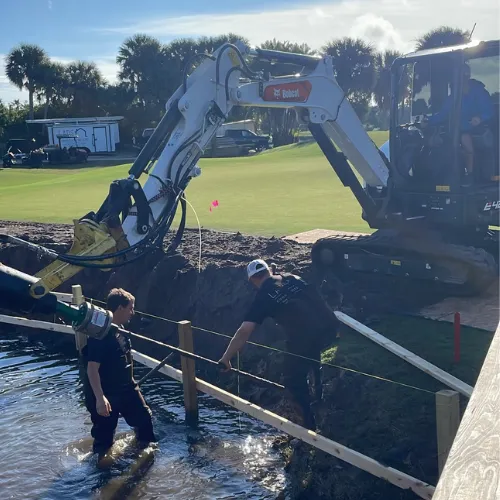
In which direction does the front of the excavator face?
to the viewer's left

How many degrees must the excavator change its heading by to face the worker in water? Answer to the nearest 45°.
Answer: approximately 45° to its left

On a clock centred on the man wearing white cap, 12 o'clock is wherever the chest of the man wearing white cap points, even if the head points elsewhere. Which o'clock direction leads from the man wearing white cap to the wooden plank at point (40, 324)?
The wooden plank is roughly at 12 o'clock from the man wearing white cap.

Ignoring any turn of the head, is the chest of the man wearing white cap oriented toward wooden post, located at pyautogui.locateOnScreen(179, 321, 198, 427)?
yes

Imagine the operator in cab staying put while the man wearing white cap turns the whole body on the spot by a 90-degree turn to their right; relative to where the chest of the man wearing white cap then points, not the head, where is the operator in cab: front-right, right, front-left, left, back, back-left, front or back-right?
front

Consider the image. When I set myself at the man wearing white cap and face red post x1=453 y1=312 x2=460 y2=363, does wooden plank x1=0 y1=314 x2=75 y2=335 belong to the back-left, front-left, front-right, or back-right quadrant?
back-left

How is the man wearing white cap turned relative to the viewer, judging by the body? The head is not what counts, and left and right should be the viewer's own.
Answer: facing away from the viewer and to the left of the viewer

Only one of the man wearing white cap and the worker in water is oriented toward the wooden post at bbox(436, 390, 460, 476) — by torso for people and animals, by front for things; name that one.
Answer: the worker in water

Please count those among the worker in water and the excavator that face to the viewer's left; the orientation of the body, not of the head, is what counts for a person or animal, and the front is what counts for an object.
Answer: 1

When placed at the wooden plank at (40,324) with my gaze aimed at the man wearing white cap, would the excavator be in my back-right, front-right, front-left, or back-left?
front-left

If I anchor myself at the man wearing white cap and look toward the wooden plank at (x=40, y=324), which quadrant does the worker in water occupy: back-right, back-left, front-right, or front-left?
front-left

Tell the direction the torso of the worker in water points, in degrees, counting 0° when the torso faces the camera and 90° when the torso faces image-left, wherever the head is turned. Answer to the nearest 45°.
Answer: approximately 315°

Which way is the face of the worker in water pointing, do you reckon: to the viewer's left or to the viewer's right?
to the viewer's right
